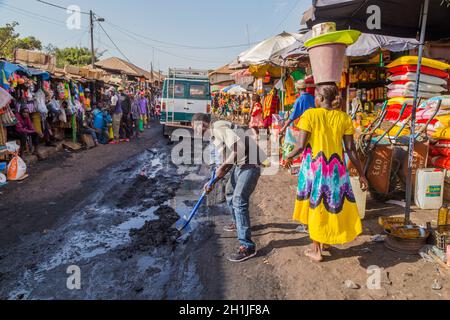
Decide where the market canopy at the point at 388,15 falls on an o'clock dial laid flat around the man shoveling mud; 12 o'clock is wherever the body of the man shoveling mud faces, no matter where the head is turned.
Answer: The market canopy is roughly at 5 o'clock from the man shoveling mud.

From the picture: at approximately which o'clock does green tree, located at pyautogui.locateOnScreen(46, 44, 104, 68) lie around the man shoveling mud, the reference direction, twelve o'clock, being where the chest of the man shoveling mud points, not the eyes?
The green tree is roughly at 2 o'clock from the man shoveling mud.

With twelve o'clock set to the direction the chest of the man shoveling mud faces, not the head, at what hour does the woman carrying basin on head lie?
The woman carrying basin on head is roughly at 7 o'clock from the man shoveling mud.

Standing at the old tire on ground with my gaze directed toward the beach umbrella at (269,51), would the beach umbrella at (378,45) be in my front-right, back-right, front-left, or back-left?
front-right

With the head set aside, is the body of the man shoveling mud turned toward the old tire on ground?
no

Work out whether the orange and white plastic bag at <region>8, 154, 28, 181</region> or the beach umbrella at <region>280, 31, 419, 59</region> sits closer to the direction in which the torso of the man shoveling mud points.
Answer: the orange and white plastic bag

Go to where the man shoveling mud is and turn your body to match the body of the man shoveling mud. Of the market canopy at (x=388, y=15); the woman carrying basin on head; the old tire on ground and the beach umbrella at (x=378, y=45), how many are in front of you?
0

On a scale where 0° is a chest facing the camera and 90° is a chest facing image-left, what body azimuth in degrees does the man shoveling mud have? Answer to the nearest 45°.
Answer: approximately 90°

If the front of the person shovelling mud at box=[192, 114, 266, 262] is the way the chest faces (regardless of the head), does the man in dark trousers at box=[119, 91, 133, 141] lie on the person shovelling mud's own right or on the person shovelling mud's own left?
on the person shovelling mud's own right

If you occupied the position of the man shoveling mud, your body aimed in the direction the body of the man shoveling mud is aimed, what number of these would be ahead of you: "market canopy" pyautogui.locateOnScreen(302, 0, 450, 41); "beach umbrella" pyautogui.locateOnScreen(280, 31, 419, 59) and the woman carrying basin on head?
0

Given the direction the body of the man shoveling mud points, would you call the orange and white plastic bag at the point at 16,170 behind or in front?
in front

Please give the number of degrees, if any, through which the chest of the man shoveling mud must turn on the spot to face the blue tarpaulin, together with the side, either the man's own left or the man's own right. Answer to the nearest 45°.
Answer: approximately 45° to the man's own right

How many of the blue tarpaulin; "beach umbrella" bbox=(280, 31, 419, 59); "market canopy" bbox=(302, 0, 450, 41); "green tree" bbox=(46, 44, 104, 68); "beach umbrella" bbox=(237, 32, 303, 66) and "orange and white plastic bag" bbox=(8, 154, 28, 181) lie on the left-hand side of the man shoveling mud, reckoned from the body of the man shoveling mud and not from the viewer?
0

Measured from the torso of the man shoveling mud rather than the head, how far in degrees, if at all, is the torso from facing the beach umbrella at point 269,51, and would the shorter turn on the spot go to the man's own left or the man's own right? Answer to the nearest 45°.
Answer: approximately 90° to the man's own right

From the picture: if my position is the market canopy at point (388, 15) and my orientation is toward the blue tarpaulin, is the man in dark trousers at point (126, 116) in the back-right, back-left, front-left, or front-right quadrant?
front-right
